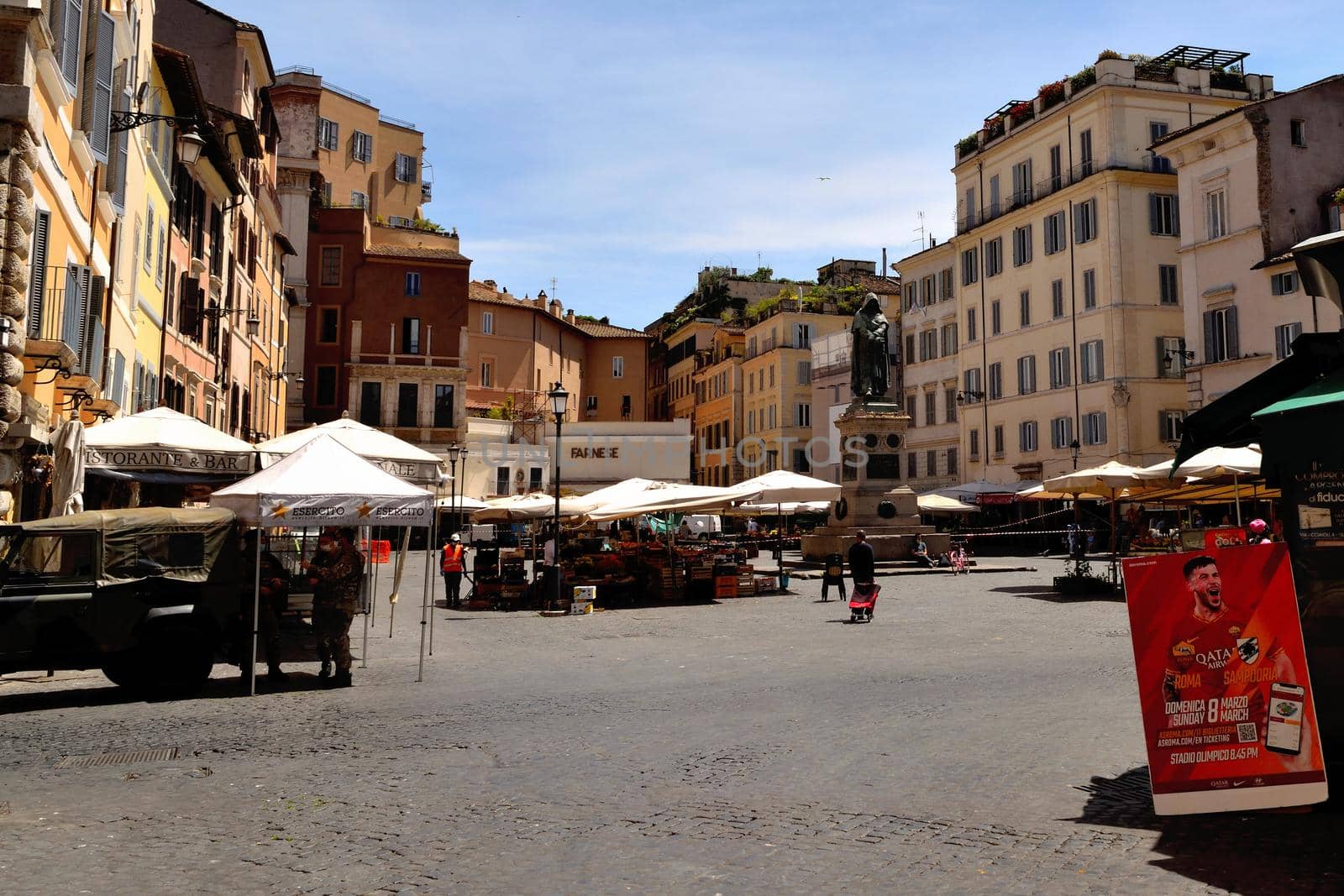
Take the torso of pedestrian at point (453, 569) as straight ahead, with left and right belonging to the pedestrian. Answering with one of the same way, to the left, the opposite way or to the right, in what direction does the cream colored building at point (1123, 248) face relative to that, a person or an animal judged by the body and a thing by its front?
to the right

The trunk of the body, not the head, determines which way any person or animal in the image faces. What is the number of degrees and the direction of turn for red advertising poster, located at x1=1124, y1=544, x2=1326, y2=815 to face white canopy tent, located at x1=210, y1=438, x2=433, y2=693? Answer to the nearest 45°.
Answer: approximately 90° to its right

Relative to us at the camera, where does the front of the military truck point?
facing to the left of the viewer

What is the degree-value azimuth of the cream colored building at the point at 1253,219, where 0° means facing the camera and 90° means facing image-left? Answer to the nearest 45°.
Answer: approximately 45°

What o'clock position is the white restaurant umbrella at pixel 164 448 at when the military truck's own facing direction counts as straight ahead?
The white restaurant umbrella is roughly at 3 o'clock from the military truck.

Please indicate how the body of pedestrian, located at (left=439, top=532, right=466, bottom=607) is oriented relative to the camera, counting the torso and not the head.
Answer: toward the camera

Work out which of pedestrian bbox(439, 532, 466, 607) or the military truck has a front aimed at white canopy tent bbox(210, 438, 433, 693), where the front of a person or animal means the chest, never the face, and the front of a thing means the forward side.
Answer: the pedestrian

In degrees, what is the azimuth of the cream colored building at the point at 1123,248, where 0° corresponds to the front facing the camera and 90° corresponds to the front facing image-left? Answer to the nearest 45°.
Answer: approximately 45°

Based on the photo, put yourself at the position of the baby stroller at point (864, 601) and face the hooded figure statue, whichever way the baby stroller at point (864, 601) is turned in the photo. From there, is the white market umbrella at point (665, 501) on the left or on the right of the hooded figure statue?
left

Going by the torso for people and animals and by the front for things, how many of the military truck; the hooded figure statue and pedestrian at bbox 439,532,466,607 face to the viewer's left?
1

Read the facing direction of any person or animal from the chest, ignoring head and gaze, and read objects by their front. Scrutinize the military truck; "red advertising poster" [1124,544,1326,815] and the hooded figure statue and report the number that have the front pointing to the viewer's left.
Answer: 1

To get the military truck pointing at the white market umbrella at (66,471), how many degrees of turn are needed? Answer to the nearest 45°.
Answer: approximately 90° to its right
